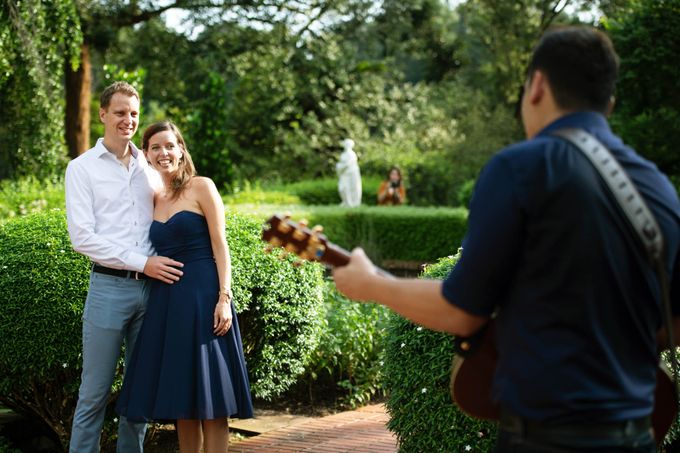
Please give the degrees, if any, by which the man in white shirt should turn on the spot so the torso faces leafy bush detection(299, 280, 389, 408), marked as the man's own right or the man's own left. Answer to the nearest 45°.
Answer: approximately 90° to the man's own left

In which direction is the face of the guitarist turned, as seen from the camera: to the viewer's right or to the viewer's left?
to the viewer's left

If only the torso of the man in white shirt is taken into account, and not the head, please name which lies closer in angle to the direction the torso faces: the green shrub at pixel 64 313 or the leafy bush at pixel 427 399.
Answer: the leafy bush

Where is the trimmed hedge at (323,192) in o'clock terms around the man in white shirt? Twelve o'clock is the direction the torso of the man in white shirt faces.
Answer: The trimmed hedge is roughly at 8 o'clock from the man in white shirt.

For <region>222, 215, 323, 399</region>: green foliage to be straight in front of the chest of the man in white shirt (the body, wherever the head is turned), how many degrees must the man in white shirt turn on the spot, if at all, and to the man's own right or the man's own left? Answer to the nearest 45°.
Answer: approximately 90° to the man's own left

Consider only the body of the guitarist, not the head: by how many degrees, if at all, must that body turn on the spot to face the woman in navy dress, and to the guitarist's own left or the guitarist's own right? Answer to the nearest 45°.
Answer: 0° — they already face them

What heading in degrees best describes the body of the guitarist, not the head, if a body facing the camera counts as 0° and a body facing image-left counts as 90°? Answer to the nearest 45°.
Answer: approximately 135°

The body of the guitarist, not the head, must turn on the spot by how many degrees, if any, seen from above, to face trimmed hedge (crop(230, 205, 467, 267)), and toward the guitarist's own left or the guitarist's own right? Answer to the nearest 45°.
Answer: approximately 45° to the guitarist's own right

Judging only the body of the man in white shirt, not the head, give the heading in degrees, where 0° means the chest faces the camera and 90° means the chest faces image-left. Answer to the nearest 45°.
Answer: approximately 315°

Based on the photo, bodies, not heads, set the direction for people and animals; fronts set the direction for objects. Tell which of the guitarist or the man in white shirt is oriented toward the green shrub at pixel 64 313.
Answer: the guitarist

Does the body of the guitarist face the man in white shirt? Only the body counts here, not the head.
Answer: yes
